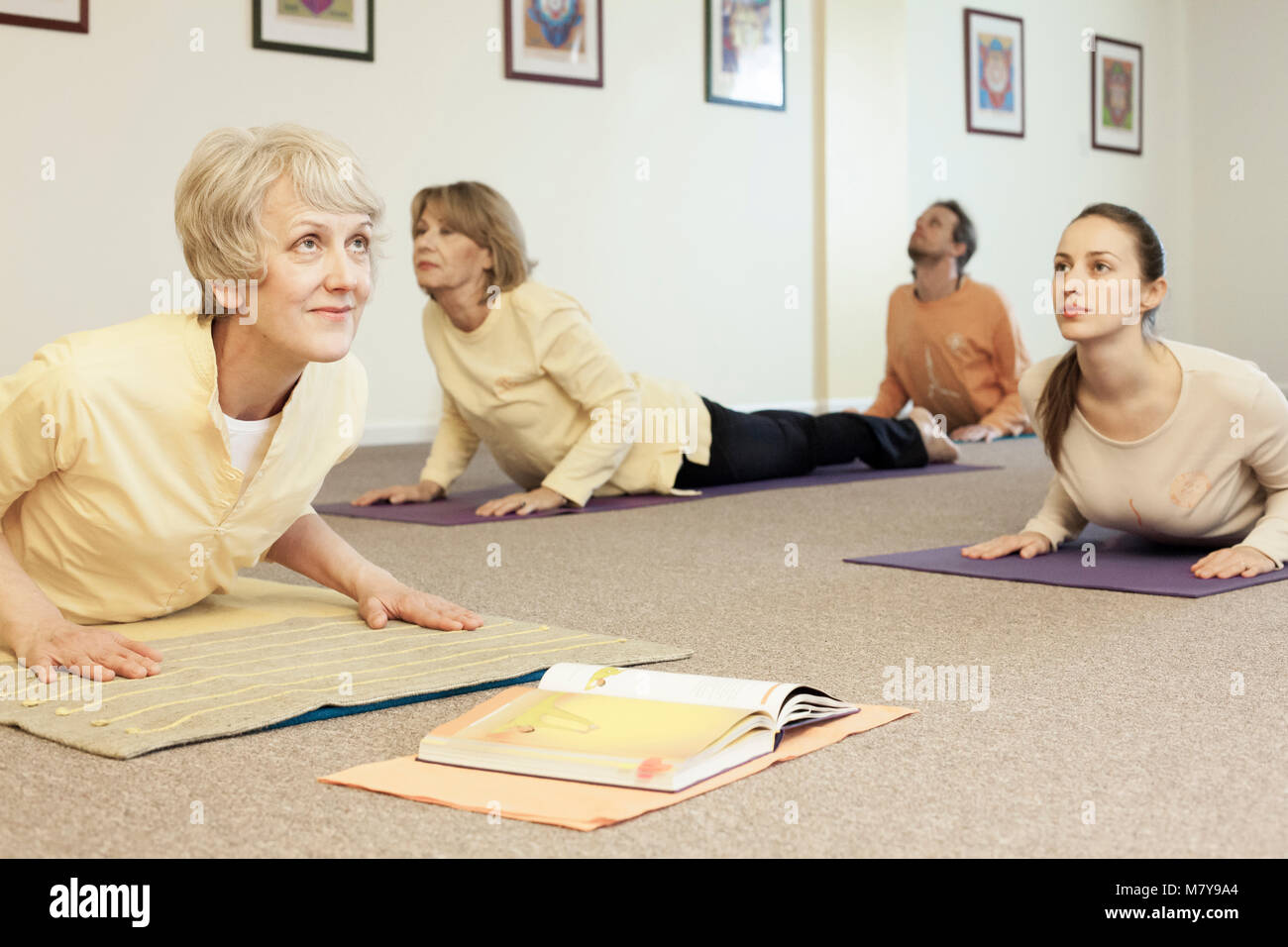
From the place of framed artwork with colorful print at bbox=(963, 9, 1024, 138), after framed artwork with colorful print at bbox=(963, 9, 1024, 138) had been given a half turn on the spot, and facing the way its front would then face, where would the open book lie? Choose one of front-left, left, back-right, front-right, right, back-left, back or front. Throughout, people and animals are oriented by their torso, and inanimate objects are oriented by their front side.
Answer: back-left

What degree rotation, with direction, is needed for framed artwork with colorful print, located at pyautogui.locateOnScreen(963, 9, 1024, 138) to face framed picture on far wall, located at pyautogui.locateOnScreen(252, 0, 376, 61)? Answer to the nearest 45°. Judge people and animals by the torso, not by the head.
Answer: approximately 90° to its right

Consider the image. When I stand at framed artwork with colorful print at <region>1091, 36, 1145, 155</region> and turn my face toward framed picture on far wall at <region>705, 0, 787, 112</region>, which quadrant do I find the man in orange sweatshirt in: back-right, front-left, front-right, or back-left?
front-left

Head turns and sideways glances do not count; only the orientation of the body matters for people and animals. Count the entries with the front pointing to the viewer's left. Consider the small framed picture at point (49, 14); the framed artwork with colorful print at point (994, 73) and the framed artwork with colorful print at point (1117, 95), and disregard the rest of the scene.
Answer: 0

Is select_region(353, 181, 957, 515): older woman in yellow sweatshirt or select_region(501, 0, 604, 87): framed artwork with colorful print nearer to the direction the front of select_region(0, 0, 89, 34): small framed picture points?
the older woman in yellow sweatshirt

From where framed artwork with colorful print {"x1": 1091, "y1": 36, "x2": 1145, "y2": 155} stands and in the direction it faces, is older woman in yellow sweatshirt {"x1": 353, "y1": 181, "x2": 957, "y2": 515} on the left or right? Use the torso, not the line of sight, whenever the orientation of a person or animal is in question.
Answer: on its right

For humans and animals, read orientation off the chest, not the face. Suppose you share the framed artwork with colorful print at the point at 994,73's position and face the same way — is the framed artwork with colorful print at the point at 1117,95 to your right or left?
on your left

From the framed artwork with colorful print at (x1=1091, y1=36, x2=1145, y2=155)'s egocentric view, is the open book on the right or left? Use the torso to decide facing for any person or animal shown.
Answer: on its right

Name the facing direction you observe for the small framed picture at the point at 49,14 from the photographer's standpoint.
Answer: facing the viewer and to the right of the viewer

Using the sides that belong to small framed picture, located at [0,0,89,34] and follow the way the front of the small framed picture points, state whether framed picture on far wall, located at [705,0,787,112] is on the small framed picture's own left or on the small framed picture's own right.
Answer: on the small framed picture's own left
